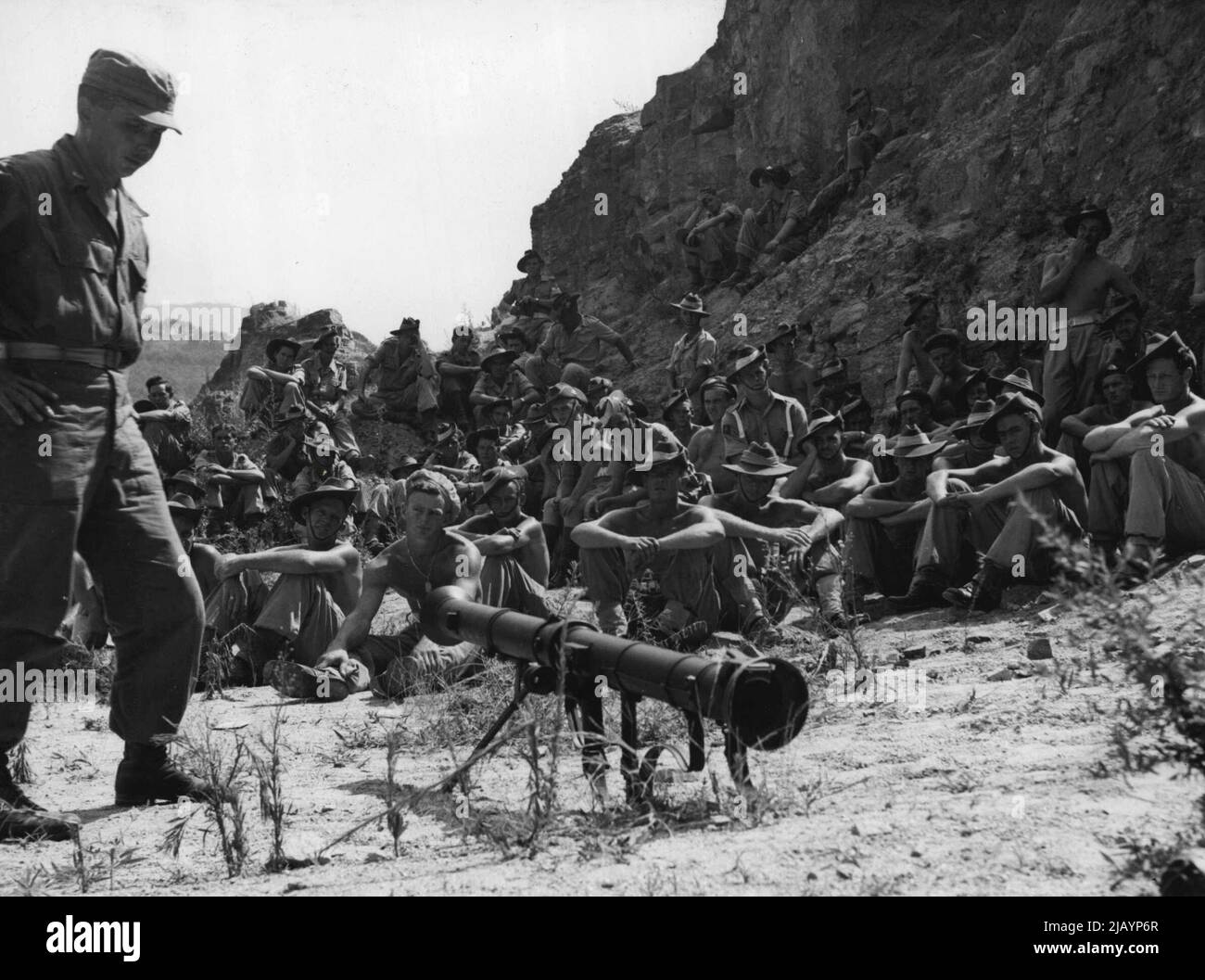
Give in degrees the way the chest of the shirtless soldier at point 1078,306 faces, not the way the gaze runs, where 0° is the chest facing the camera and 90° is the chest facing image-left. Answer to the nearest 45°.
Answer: approximately 45°

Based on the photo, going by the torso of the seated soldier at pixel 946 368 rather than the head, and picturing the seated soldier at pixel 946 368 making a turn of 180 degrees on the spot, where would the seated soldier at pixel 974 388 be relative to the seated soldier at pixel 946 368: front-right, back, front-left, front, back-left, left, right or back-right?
back-right

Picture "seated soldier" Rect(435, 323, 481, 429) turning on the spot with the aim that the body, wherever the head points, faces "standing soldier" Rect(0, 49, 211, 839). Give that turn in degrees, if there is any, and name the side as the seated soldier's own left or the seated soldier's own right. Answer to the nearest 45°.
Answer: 0° — they already face them

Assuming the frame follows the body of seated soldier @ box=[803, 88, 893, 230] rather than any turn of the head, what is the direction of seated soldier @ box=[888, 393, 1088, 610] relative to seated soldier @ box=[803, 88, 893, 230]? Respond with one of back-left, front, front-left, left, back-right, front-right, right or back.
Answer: front-left

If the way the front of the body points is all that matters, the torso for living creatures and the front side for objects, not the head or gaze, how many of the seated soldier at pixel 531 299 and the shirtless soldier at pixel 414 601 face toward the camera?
2

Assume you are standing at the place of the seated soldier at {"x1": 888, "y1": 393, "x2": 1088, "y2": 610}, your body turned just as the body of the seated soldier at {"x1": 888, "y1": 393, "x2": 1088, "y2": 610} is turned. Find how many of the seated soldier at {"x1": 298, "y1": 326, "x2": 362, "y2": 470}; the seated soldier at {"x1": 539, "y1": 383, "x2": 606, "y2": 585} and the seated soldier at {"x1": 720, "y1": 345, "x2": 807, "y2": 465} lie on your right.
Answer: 3

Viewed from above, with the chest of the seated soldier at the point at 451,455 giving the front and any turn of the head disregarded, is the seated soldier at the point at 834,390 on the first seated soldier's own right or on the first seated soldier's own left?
on the first seated soldier's own left

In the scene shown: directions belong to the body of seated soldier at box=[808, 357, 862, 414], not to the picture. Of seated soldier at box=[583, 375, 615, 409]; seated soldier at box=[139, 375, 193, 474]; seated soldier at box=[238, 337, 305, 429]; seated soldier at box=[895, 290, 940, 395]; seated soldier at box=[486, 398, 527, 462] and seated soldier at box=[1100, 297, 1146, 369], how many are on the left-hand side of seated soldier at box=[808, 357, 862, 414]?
2

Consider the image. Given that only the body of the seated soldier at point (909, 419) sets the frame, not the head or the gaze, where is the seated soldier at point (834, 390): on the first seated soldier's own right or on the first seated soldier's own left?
on the first seated soldier's own right

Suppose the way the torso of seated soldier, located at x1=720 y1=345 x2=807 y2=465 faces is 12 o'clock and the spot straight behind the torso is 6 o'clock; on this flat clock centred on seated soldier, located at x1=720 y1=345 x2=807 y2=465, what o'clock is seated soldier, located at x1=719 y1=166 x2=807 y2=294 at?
seated soldier, located at x1=719 y1=166 x2=807 y2=294 is roughly at 6 o'clock from seated soldier, located at x1=720 y1=345 x2=807 y2=465.

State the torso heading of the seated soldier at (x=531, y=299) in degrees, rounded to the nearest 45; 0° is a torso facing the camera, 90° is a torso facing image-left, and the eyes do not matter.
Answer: approximately 0°

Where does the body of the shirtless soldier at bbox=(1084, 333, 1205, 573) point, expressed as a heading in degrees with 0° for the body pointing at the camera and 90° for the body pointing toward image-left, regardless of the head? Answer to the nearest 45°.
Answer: approximately 45°

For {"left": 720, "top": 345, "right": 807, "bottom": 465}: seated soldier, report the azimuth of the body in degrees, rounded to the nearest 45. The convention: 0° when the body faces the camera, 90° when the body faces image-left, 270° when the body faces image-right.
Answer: approximately 0°
